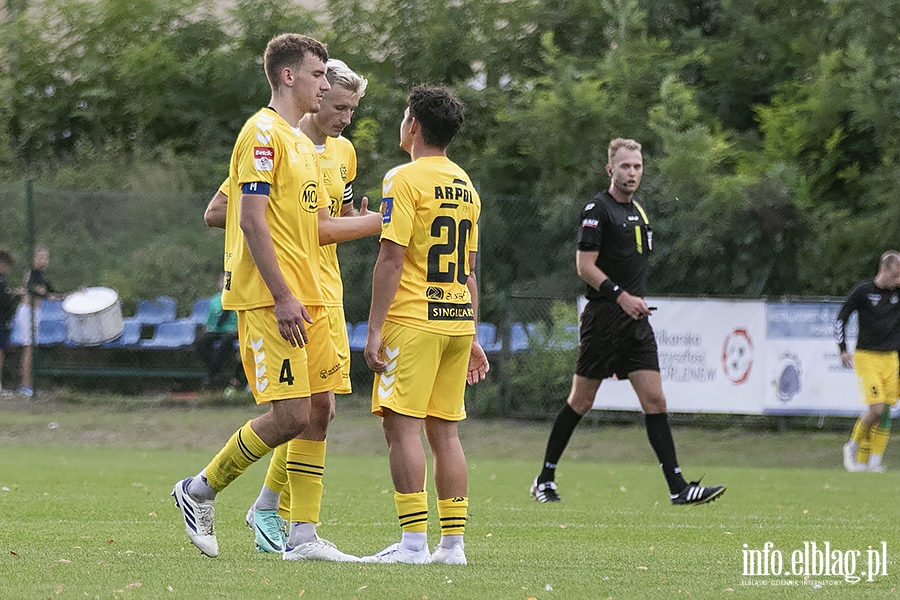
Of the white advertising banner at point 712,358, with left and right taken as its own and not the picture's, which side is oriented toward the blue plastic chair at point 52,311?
right

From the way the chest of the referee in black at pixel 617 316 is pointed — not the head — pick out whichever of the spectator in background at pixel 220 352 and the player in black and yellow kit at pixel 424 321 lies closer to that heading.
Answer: the player in black and yellow kit

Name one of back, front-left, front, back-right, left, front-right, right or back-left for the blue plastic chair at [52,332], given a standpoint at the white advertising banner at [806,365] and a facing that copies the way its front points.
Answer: right

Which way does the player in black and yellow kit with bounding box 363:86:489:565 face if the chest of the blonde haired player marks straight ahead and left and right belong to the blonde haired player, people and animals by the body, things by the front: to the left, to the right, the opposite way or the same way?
the opposite way

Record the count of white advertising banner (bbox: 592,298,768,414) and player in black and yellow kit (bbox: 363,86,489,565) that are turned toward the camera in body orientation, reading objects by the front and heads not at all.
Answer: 1

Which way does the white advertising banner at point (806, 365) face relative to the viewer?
toward the camera

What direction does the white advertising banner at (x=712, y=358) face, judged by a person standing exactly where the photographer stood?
facing the viewer

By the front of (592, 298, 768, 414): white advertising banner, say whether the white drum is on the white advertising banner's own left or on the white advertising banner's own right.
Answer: on the white advertising banner's own right

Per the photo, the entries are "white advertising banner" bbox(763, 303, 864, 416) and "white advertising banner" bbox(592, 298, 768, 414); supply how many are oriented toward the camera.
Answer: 2

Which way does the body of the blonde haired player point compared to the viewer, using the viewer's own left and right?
facing the viewer and to the right of the viewer

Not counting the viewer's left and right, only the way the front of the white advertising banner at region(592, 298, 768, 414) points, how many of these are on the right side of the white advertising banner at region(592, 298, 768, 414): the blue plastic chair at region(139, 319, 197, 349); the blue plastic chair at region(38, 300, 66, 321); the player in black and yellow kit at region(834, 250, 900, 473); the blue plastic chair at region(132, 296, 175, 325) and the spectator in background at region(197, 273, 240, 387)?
4

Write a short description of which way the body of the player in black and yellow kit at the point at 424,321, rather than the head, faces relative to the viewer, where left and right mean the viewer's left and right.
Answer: facing away from the viewer and to the left of the viewer

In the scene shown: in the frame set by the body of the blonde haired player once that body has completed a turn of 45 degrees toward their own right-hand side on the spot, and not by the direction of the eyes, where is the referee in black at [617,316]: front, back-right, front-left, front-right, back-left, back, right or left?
back-left

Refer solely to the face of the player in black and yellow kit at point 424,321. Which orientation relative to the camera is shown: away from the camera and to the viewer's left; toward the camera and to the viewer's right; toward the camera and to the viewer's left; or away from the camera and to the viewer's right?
away from the camera and to the viewer's left

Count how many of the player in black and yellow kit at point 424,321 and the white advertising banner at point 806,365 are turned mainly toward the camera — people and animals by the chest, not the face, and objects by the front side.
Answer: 1
